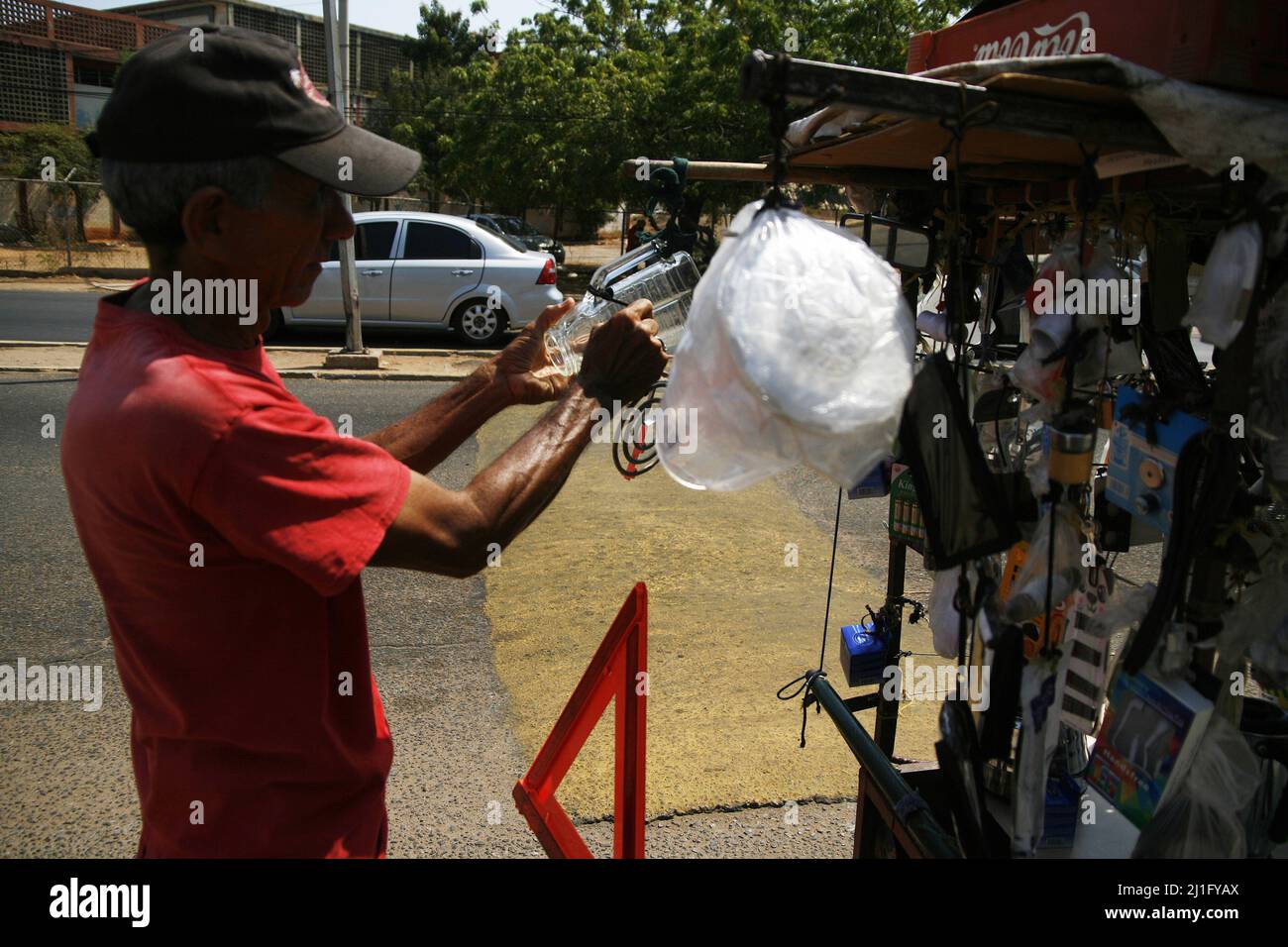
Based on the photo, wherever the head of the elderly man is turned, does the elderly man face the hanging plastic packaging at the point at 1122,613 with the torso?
yes

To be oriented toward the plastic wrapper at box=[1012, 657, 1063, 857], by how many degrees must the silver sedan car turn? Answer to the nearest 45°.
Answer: approximately 90° to its left

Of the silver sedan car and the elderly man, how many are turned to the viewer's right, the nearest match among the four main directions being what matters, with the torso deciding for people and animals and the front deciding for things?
1

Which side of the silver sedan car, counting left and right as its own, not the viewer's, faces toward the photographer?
left

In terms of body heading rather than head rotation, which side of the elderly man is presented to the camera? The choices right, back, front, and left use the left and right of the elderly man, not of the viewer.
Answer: right

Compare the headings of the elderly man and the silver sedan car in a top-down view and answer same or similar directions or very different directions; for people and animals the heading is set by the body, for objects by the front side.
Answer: very different directions

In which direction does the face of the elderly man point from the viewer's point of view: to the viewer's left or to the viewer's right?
to the viewer's right

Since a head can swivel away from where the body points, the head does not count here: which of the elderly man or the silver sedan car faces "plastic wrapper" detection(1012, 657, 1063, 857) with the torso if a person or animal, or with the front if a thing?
the elderly man

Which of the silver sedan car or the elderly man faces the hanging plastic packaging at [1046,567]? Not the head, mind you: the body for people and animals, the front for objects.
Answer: the elderly man
